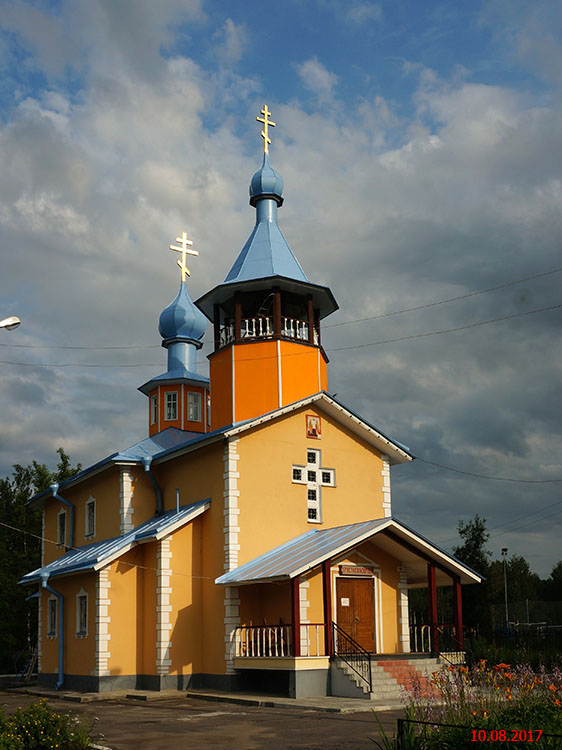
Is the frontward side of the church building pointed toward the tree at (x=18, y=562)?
no

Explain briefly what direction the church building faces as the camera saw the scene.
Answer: facing the viewer and to the right of the viewer
